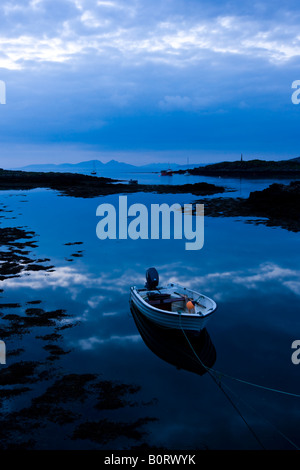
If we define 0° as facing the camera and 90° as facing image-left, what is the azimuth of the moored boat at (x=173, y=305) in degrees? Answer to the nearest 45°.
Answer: approximately 315°
